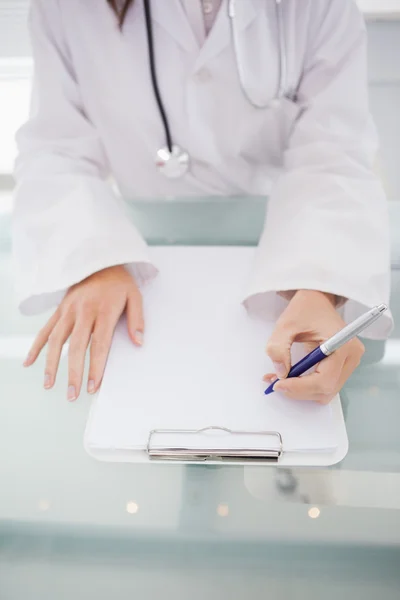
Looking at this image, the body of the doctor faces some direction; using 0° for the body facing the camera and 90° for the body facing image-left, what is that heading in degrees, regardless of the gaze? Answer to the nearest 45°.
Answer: approximately 0°
